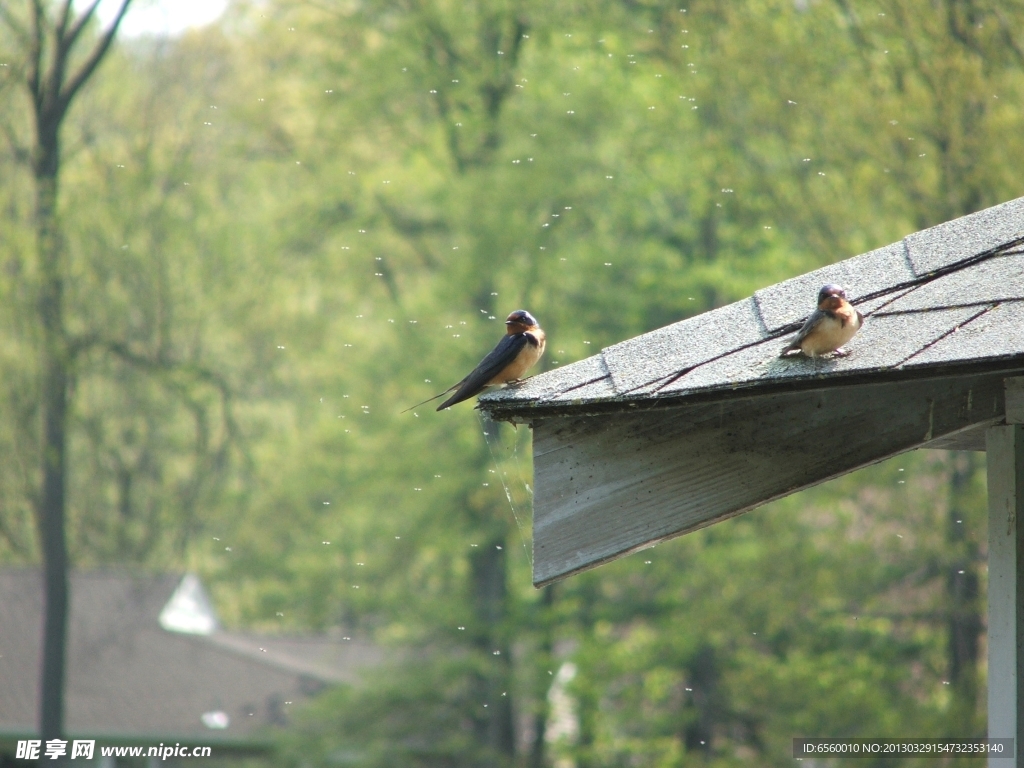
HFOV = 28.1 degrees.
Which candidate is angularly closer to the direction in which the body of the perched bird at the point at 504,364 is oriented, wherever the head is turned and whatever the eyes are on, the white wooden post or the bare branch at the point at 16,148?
the white wooden post

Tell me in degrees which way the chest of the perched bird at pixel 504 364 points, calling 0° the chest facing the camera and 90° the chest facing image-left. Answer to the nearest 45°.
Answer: approximately 270°

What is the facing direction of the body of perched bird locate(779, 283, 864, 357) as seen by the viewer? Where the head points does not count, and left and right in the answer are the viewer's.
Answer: facing the viewer and to the right of the viewer

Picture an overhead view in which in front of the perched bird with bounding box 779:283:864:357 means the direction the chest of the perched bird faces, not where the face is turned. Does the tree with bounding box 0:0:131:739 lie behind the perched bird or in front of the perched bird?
behind

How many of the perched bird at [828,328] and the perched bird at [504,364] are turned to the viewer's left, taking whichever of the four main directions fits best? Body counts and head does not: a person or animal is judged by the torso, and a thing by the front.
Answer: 0
